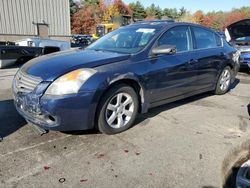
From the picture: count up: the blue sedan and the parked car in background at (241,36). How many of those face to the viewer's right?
0

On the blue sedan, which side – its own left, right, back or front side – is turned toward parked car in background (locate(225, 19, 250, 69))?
back

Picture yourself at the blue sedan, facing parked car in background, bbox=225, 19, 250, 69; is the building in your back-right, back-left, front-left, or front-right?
front-left

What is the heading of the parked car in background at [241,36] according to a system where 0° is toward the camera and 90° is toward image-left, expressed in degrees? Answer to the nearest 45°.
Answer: approximately 45°

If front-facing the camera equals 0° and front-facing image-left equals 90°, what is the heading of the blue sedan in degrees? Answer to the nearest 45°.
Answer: approximately 45°

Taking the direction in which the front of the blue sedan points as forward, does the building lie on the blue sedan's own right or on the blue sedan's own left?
on the blue sedan's own right

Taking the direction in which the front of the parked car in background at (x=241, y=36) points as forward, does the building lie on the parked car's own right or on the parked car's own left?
on the parked car's own right

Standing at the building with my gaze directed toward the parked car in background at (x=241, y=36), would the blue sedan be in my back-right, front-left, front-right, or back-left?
front-right

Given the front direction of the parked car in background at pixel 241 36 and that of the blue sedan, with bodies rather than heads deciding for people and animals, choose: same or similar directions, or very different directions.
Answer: same or similar directions
